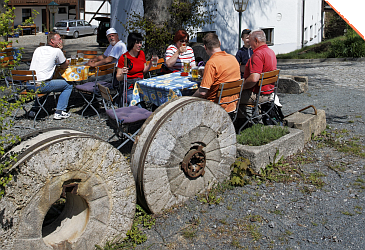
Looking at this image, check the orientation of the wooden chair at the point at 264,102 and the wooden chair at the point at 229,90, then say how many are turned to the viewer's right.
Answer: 0

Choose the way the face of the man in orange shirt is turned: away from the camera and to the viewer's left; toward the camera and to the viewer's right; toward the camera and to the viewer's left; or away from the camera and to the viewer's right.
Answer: away from the camera and to the viewer's left

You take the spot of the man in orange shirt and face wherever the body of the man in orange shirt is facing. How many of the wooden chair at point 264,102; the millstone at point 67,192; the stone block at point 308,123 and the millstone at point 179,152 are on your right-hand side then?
2

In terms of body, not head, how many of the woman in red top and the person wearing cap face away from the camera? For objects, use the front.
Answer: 0
